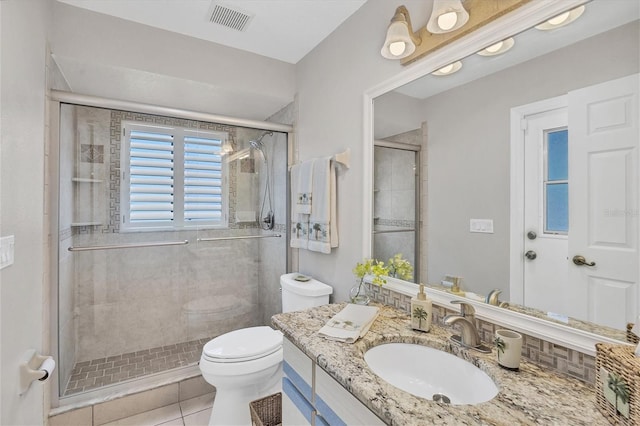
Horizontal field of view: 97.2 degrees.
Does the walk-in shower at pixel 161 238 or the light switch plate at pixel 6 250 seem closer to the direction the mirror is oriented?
the light switch plate

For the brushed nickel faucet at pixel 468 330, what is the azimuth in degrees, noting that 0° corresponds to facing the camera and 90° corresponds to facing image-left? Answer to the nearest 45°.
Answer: approximately 45°

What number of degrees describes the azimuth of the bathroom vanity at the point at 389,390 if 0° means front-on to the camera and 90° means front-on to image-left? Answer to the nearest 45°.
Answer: approximately 45°

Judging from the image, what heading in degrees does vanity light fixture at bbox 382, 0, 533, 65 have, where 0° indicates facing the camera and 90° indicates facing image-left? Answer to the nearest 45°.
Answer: approximately 45°
